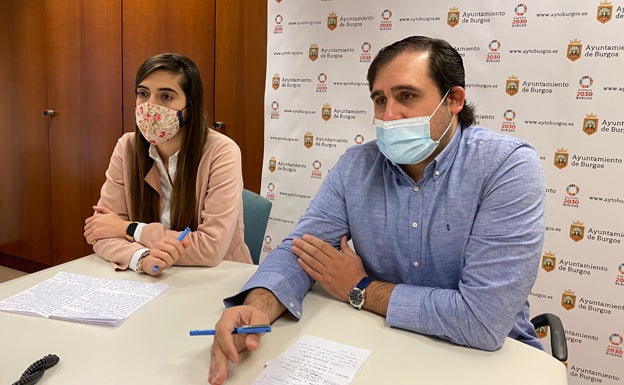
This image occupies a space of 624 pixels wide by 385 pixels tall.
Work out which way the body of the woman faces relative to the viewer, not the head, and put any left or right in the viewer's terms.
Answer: facing the viewer and to the left of the viewer

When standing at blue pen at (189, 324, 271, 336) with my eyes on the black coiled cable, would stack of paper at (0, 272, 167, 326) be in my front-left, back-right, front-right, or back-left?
front-right

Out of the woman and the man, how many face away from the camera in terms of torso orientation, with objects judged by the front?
0

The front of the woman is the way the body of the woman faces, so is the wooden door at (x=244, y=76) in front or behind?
behind

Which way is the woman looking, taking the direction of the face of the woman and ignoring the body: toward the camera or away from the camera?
toward the camera

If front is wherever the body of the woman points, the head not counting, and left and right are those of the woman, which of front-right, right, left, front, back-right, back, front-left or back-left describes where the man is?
left

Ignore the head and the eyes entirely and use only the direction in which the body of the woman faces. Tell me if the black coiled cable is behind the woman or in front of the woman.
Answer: in front

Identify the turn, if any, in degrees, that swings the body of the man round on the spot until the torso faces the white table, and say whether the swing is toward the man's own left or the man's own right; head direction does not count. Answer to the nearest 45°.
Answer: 0° — they already face it

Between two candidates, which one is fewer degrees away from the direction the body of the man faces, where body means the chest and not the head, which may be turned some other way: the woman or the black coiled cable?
the black coiled cable

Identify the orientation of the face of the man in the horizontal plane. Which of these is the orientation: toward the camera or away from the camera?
toward the camera

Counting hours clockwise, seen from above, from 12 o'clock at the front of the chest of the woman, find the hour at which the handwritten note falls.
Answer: The handwritten note is roughly at 10 o'clock from the woman.
